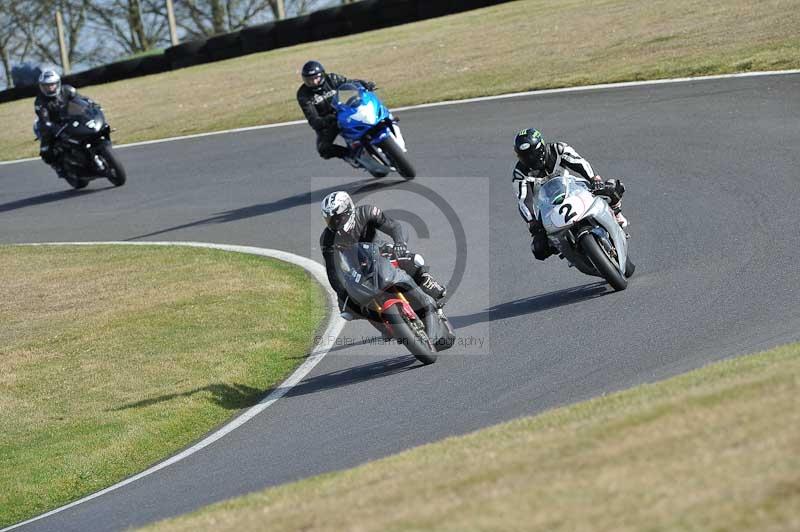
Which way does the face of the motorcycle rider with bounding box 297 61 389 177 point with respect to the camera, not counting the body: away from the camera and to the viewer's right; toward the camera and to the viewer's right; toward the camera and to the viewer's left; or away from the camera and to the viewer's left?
toward the camera and to the viewer's right

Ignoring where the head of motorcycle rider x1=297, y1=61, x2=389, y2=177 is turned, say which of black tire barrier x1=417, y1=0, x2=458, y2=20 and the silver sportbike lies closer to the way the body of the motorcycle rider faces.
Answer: the silver sportbike

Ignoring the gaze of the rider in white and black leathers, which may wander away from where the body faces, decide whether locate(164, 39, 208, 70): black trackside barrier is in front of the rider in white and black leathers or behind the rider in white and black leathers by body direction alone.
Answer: behind

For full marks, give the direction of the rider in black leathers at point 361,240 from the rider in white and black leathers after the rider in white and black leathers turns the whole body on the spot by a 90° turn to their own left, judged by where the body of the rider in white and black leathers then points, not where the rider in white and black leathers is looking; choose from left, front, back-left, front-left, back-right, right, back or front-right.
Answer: back-right

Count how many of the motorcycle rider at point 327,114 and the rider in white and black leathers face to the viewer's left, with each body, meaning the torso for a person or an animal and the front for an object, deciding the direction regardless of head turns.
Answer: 0

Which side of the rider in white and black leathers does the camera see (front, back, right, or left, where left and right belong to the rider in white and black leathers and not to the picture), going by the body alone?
front

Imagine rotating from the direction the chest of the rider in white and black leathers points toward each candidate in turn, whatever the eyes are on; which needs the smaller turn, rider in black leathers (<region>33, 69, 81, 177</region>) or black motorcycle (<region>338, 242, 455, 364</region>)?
the black motorcycle

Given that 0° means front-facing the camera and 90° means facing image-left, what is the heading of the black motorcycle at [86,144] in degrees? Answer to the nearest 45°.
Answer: approximately 315°

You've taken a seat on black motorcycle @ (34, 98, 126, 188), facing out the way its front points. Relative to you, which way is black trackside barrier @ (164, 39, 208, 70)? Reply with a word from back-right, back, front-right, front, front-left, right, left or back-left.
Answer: back-left

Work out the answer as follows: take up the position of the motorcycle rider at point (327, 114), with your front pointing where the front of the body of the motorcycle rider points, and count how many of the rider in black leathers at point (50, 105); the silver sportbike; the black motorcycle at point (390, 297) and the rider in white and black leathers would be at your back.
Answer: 1

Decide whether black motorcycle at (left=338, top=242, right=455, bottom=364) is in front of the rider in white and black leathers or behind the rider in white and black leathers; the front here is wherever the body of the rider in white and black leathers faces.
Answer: in front

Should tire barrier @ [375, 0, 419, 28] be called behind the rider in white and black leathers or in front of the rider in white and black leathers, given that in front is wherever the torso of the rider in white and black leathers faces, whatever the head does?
behind

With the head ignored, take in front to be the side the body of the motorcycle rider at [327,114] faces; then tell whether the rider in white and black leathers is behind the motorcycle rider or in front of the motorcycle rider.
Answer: in front

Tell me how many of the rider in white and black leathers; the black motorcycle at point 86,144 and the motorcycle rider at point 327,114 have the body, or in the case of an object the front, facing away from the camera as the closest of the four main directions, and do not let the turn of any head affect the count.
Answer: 0

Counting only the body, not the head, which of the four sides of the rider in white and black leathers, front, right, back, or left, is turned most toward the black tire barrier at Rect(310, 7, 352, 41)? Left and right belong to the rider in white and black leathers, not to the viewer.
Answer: back

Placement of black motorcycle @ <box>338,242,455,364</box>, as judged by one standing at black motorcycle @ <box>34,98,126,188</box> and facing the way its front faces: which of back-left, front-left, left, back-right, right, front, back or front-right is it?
front-right

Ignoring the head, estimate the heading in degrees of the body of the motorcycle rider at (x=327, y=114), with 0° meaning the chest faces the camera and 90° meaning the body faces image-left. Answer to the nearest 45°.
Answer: approximately 315°

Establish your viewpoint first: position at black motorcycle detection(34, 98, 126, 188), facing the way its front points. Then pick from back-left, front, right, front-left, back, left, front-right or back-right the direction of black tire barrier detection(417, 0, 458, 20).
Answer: left
